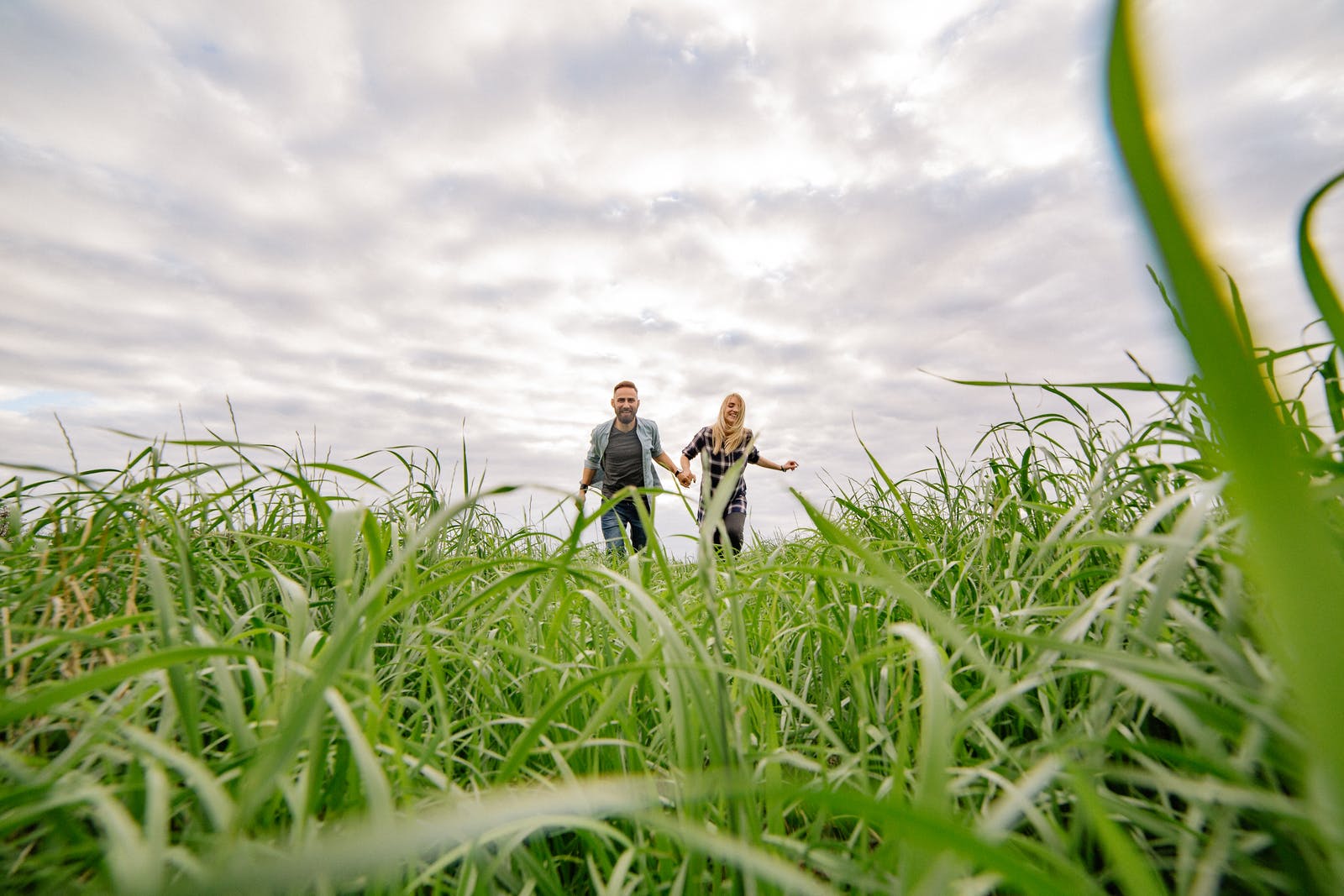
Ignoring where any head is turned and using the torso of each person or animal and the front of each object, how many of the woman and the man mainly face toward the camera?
2

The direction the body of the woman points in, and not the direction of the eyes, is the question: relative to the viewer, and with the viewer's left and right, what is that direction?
facing the viewer

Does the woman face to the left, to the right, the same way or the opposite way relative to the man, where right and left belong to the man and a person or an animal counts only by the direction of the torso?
the same way

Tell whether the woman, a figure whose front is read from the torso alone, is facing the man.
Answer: no

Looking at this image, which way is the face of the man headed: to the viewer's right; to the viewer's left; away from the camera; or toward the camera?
toward the camera

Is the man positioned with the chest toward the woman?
no

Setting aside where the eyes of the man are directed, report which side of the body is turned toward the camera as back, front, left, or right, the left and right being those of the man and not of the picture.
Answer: front
